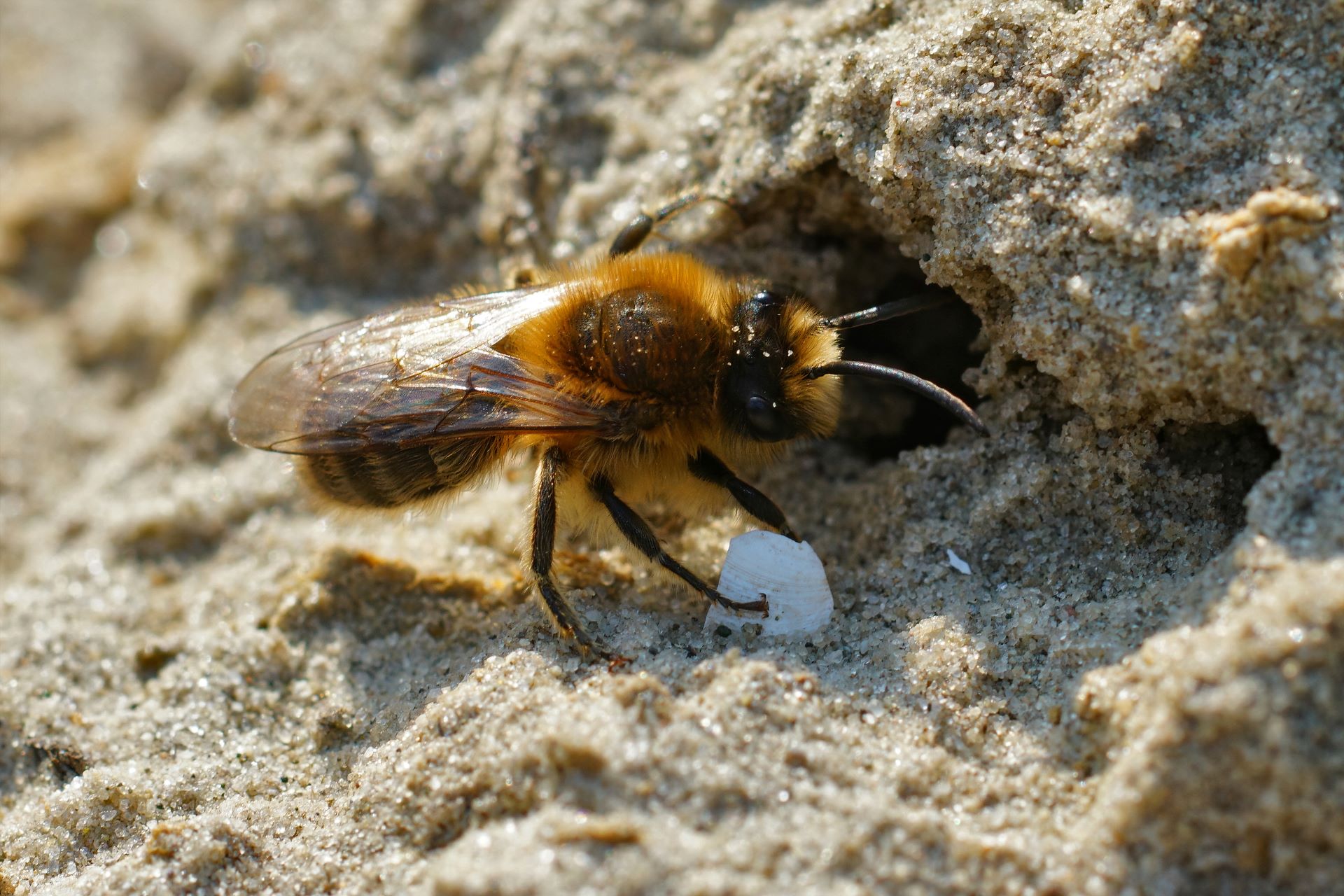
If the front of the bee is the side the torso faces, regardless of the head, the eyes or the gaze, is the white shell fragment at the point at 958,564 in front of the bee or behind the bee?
in front

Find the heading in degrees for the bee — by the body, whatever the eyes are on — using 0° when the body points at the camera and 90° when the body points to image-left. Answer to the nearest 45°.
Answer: approximately 270°
